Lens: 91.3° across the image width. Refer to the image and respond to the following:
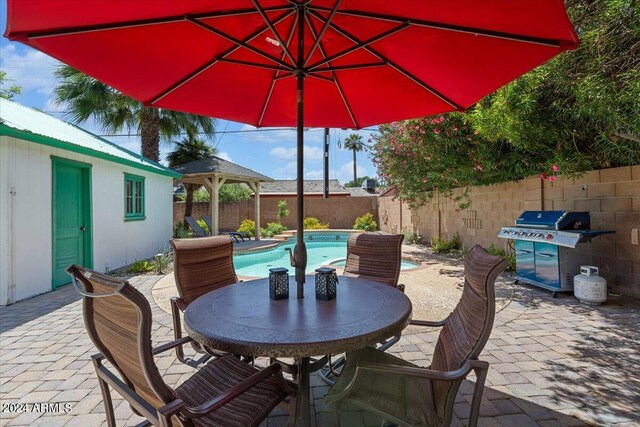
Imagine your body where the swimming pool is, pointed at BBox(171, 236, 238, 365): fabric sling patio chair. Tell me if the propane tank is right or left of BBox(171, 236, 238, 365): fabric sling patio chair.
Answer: left

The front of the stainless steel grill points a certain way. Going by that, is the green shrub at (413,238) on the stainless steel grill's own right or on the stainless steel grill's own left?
on the stainless steel grill's own right

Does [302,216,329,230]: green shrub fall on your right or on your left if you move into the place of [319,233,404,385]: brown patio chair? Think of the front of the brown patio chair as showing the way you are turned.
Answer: on your right

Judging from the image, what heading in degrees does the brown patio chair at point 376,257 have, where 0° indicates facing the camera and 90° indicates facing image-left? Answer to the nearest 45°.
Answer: approximately 45°

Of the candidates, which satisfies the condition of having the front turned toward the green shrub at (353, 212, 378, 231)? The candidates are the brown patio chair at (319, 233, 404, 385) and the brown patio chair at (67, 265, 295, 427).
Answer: the brown patio chair at (67, 265, 295, 427)

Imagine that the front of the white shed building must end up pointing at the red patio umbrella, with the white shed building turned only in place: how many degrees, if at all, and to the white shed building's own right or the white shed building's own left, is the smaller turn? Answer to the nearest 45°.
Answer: approximately 45° to the white shed building's own right

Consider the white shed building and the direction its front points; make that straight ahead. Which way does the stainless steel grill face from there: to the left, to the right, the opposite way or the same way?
the opposite way

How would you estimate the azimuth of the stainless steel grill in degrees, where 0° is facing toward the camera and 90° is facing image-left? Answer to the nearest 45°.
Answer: approximately 45°

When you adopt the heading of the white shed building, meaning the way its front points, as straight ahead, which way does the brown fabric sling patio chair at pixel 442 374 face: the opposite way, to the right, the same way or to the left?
the opposite way

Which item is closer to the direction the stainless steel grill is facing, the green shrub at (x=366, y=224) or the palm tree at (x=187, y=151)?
the palm tree

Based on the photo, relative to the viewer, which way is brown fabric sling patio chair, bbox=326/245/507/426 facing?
to the viewer's left

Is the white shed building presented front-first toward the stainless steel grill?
yes

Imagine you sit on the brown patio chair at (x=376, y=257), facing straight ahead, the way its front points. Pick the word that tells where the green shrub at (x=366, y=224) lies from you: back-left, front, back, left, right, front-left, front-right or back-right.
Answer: back-right

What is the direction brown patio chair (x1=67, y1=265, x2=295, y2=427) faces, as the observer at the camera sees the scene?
facing away from the viewer and to the right of the viewer
